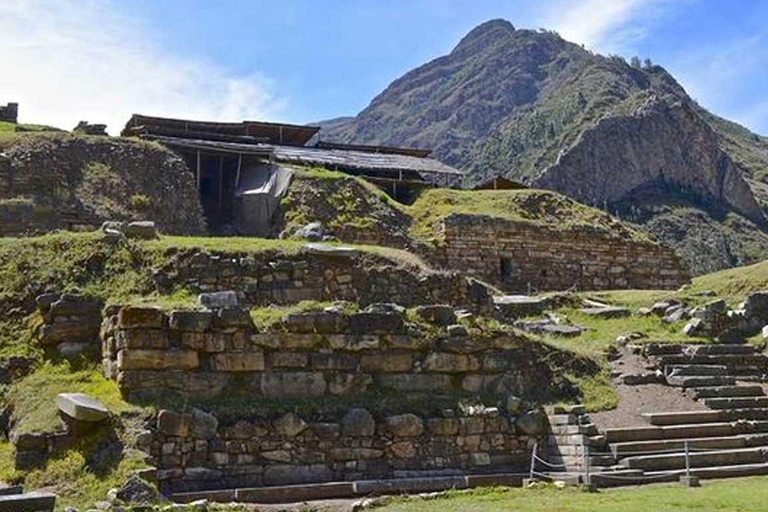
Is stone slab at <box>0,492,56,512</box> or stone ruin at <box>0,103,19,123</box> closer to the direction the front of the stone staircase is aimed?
the stone slab

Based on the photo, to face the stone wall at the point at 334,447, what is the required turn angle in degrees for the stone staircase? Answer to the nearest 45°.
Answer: approximately 45° to its right

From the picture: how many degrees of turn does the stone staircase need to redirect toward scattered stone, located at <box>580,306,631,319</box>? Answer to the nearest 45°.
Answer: approximately 180°

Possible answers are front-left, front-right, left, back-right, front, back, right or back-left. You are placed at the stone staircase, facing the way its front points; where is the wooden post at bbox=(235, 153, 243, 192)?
back-right

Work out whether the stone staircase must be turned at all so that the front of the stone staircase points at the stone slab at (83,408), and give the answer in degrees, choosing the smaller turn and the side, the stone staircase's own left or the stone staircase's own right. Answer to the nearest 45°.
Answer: approximately 45° to the stone staircase's own right

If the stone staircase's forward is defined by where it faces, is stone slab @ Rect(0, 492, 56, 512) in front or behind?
in front

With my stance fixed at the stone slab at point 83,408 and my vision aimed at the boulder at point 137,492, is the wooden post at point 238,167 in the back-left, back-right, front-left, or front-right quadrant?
back-left

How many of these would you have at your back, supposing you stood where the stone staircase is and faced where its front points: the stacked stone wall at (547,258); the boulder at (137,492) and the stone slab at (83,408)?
1

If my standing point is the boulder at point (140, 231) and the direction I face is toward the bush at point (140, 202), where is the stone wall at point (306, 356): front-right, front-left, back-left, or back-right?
back-right

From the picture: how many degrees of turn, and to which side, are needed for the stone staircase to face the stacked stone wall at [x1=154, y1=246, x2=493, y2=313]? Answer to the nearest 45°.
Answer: approximately 90° to its right

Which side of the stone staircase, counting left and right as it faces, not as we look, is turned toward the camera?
front

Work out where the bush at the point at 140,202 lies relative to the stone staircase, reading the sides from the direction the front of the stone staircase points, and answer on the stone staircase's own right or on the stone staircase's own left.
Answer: on the stone staircase's own right

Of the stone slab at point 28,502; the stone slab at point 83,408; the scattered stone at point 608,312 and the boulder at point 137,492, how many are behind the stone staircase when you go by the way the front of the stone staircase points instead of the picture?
1
